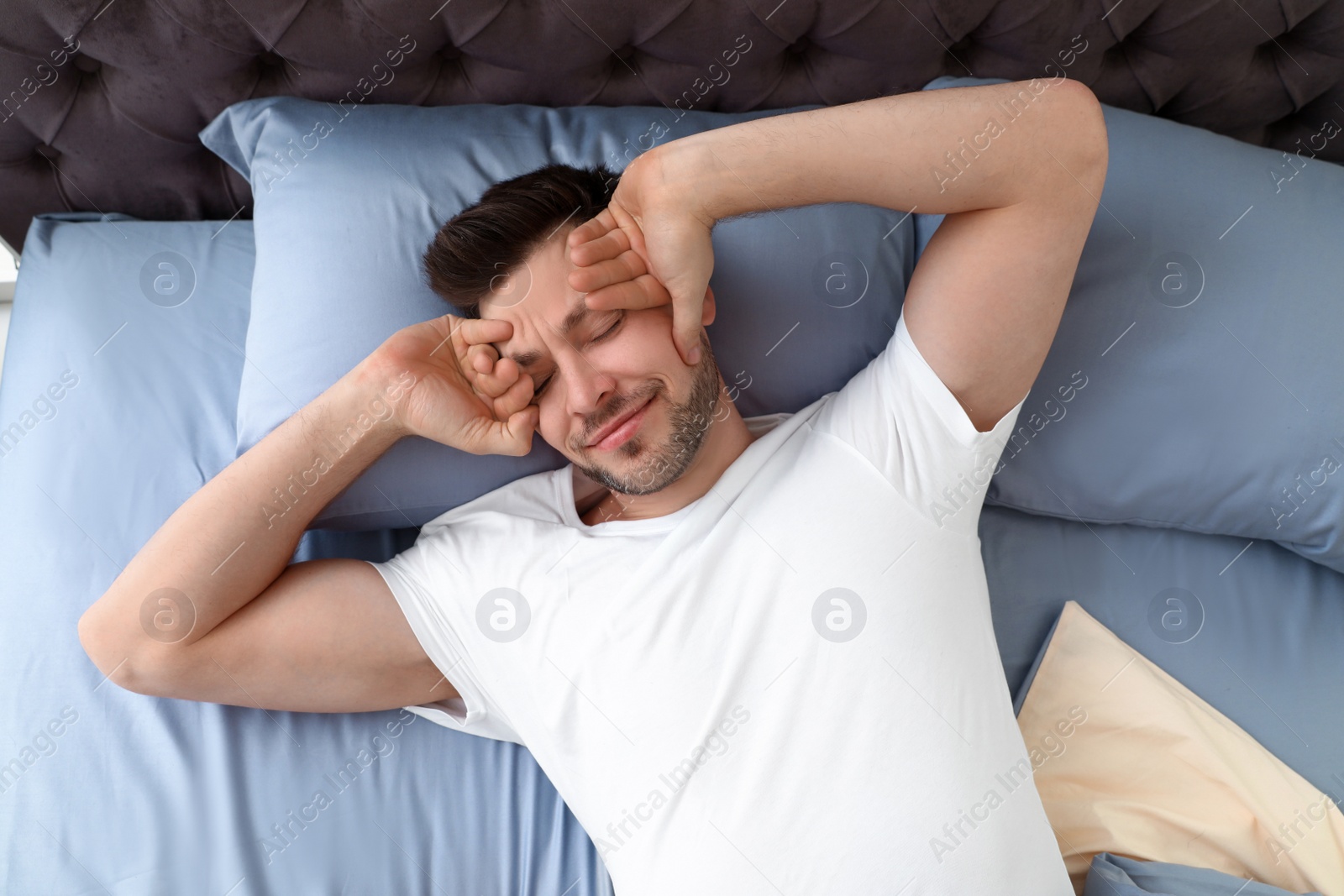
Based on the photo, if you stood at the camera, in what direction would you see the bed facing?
facing the viewer
